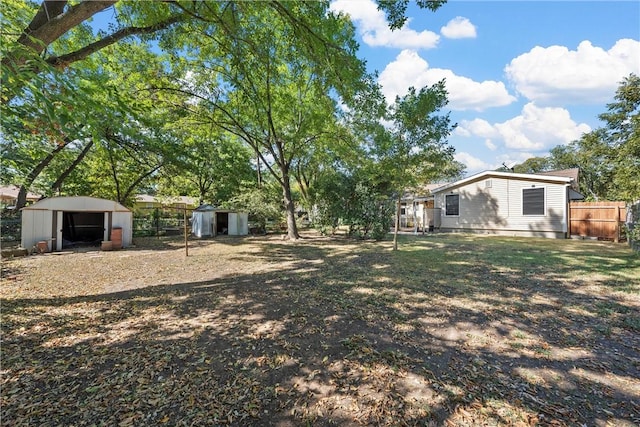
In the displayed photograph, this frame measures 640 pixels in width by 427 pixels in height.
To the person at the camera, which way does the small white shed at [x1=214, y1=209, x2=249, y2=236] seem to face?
facing the viewer

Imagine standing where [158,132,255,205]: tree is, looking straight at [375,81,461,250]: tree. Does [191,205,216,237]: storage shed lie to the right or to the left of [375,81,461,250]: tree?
right

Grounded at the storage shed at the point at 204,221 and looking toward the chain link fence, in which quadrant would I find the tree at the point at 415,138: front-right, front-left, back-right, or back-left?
back-left

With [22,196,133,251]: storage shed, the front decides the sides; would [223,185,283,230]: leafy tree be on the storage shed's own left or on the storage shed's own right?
on the storage shed's own left

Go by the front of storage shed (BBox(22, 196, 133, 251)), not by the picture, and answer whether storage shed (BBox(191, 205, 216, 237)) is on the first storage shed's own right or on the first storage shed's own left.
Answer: on the first storage shed's own left

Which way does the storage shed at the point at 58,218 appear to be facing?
toward the camera

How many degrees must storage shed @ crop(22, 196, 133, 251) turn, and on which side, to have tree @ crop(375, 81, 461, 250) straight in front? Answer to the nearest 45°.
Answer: approximately 45° to its left

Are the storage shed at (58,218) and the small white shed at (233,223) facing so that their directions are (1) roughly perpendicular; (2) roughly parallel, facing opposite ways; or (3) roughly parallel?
roughly parallel

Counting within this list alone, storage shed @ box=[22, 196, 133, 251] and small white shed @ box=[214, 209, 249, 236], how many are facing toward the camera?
2

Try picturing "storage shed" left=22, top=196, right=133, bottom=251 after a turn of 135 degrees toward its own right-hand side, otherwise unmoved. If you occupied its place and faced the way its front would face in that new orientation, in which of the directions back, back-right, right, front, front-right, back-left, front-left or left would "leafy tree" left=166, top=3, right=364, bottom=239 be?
right
